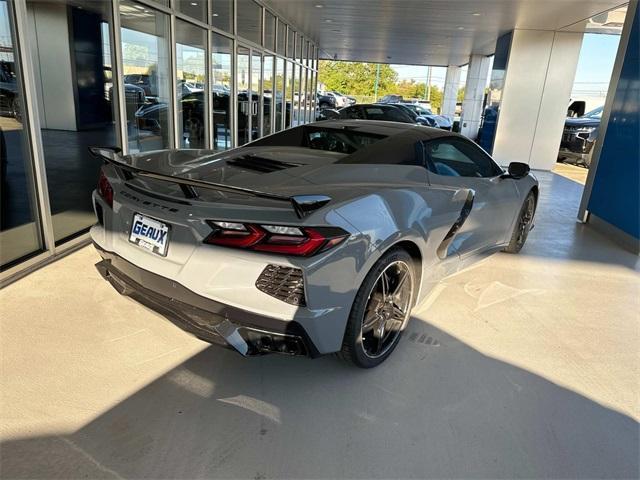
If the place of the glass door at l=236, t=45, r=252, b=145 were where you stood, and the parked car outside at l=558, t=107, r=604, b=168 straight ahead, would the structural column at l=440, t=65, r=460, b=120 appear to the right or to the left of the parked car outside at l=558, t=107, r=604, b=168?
left

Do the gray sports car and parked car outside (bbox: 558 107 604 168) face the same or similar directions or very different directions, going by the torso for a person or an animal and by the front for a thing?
very different directions

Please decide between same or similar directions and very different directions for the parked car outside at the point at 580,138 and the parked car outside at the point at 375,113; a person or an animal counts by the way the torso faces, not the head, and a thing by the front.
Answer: very different directions

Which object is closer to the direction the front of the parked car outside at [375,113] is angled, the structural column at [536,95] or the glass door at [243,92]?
the structural column

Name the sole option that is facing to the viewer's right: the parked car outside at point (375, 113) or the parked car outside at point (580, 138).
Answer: the parked car outside at point (375, 113)

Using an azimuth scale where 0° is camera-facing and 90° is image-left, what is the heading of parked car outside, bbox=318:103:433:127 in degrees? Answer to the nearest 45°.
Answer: approximately 270°

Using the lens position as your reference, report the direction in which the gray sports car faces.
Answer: facing away from the viewer and to the right of the viewer

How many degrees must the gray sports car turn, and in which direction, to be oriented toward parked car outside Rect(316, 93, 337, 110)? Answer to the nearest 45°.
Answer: approximately 45° to its left

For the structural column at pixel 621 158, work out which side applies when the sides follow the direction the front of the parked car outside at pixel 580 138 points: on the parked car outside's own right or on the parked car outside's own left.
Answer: on the parked car outside's own left
